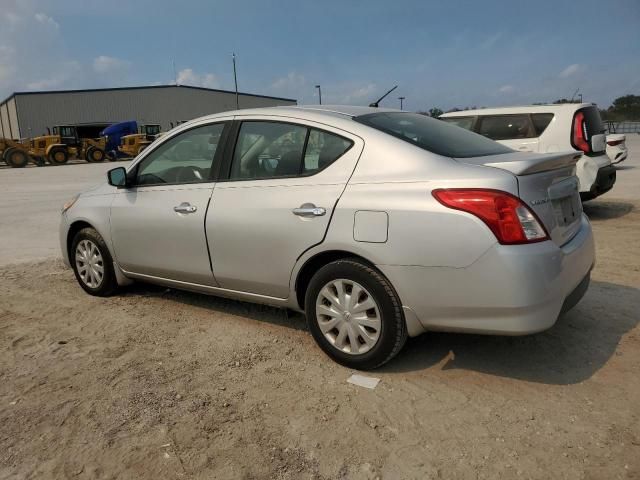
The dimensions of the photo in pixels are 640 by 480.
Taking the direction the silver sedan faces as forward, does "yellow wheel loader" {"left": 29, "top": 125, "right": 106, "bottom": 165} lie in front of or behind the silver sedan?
in front

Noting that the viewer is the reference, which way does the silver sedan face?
facing away from the viewer and to the left of the viewer

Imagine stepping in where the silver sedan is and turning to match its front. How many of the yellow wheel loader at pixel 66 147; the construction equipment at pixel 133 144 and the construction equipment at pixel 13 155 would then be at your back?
0

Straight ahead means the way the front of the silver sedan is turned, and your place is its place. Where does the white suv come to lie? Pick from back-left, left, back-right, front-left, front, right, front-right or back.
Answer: right

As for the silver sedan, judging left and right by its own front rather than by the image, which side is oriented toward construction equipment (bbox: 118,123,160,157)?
front

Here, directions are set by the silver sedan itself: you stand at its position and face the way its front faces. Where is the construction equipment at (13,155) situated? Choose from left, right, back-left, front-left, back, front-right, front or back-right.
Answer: front

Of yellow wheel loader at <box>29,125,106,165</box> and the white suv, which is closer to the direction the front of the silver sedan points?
the yellow wheel loader
